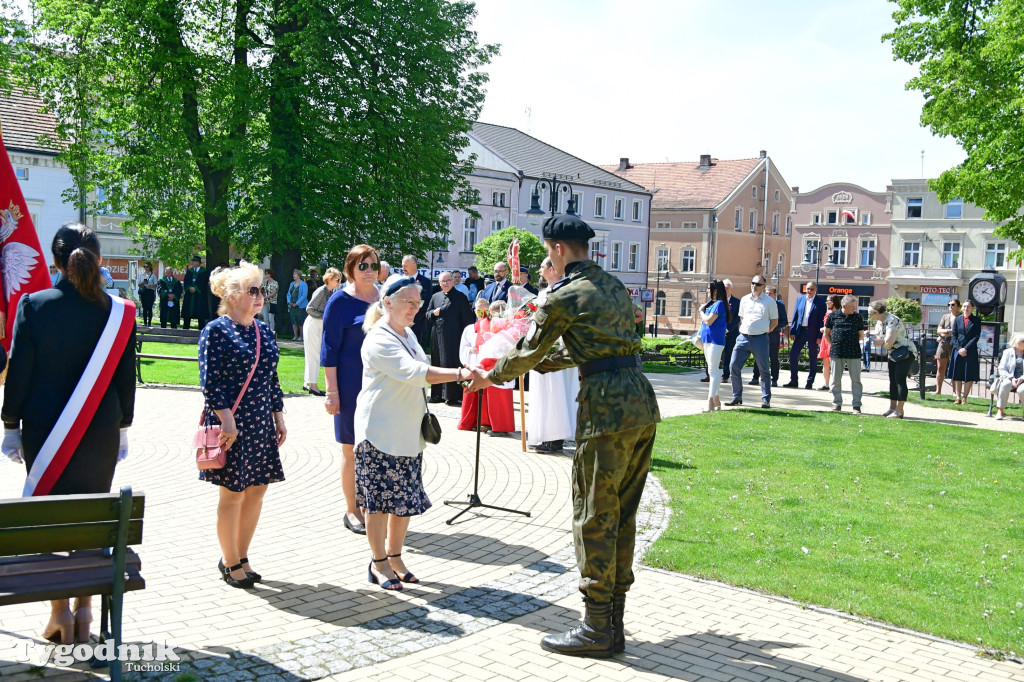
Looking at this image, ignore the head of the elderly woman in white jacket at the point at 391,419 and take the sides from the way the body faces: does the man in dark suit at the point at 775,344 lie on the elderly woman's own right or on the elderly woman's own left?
on the elderly woman's own left

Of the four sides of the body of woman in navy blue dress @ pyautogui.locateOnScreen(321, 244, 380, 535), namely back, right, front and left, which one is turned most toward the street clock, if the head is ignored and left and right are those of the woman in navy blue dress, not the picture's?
left

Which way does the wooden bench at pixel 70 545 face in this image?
away from the camera

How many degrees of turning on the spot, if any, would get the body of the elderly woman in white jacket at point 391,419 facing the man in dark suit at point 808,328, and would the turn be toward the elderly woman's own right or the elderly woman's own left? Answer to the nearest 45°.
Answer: approximately 90° to the elderly woman's own left

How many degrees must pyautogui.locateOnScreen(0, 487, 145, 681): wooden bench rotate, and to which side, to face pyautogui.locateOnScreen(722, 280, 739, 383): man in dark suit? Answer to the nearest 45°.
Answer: approximately 45° to its right

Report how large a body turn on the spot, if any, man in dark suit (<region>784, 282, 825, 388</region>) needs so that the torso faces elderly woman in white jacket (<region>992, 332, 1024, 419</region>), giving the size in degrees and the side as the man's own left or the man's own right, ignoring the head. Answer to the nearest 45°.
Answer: approximately 90° to the man's own left

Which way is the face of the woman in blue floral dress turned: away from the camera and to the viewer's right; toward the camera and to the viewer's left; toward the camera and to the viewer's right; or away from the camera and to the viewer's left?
toward the camera and to the viewer's right

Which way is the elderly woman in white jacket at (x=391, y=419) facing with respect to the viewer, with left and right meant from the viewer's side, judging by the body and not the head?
facing the viewer and to the right of the viewer

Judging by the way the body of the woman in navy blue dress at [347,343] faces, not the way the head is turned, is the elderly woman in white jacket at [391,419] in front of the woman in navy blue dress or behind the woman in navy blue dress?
in front

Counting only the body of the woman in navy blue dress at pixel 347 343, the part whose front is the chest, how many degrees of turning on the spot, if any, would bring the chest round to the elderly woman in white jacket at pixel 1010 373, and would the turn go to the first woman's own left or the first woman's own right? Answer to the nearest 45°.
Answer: approximately 90° to the first woman's own left

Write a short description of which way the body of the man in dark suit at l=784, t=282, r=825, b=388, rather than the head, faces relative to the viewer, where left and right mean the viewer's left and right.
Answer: facing the viewer and to the left of the viewer

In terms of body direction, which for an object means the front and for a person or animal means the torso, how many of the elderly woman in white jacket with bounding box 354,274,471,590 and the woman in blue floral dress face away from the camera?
0

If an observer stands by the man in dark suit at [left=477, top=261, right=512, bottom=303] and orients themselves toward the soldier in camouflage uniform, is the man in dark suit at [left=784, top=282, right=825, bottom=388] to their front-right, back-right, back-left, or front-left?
back-left

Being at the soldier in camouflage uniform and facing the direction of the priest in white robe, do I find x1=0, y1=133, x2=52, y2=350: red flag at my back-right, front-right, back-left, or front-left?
front-left

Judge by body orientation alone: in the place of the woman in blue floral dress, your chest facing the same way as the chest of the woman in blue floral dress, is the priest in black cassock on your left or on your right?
on your left
